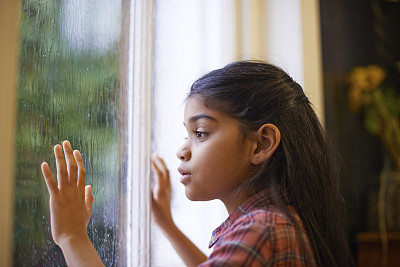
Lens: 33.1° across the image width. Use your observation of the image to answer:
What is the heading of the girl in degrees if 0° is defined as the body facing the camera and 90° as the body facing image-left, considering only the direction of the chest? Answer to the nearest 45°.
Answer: approximately 90°

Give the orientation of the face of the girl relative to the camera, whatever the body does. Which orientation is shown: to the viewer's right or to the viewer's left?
to the viewer's left
